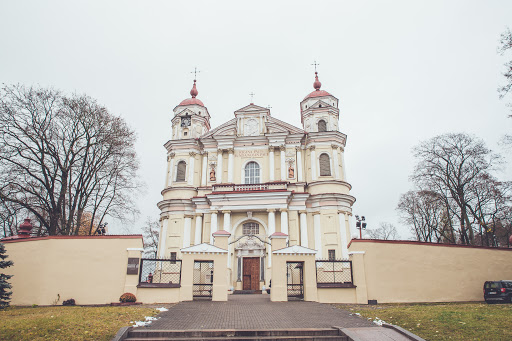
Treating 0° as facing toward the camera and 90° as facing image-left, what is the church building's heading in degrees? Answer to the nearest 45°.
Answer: approximately 0°

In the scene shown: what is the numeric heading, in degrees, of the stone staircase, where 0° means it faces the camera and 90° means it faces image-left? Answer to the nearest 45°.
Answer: approximately 0°

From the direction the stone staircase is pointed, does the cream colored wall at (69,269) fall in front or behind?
behind

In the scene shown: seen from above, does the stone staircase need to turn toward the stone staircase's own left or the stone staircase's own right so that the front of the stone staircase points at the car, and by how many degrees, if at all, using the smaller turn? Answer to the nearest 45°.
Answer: approximately 135° to the stone staircase's own left

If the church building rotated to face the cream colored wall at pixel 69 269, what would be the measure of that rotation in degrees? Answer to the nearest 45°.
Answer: approximately 45° to its right

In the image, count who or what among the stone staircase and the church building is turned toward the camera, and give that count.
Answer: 2

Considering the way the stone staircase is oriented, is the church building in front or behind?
behind

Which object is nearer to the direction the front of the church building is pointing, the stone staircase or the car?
the stone staircase
